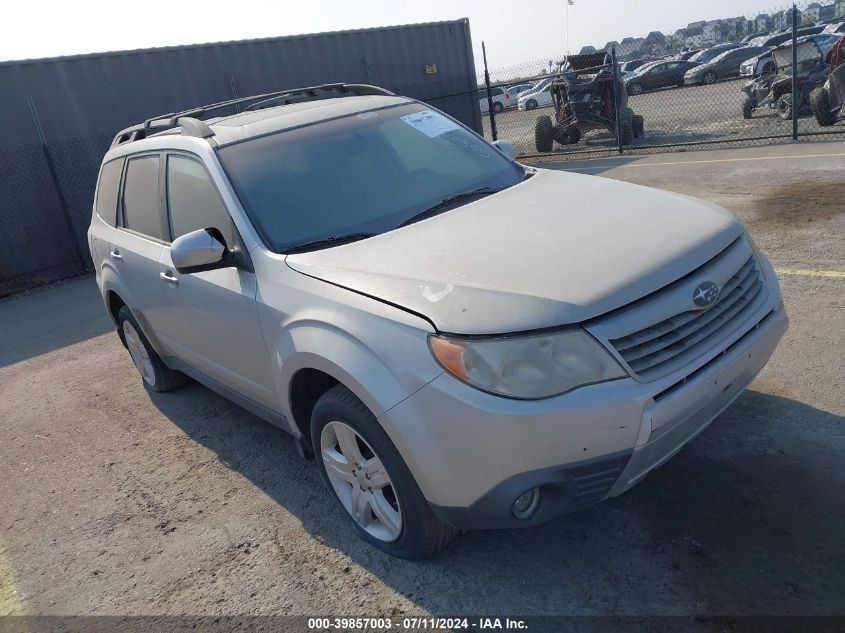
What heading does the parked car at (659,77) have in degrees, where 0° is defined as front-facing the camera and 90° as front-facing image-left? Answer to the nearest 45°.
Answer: approximately 45°

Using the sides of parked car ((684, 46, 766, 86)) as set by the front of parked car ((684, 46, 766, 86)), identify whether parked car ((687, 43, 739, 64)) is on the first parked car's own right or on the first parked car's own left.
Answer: on the first parked car's own right

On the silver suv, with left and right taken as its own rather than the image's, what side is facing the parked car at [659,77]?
left

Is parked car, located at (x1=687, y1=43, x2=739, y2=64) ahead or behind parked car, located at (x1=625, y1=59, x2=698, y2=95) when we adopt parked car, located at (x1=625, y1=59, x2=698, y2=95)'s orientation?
behind

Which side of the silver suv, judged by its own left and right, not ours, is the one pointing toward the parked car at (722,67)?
left

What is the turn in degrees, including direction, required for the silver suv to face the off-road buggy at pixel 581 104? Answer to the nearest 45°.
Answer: approximately 135° to its left
